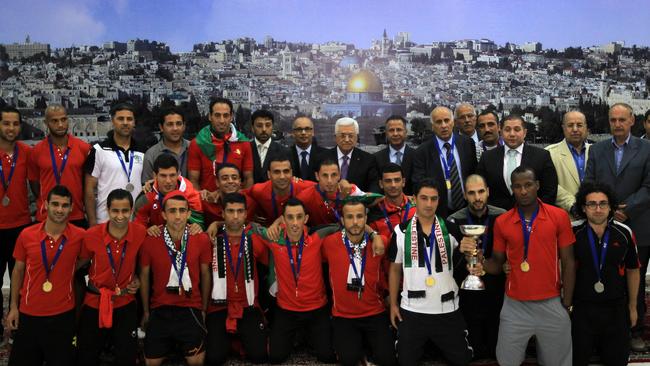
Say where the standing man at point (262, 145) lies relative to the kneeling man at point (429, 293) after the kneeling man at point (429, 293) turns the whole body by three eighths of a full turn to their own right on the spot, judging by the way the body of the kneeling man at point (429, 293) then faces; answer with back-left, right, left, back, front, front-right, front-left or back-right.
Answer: front

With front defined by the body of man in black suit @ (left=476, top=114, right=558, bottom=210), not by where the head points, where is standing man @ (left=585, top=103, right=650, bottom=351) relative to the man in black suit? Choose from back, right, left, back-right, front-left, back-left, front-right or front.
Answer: left

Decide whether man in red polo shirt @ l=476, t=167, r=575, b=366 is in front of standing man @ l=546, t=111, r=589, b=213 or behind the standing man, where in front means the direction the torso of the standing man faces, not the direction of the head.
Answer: in front

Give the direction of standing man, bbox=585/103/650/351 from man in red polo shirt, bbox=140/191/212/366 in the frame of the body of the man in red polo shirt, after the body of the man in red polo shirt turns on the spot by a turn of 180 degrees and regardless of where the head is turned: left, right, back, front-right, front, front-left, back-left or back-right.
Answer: right

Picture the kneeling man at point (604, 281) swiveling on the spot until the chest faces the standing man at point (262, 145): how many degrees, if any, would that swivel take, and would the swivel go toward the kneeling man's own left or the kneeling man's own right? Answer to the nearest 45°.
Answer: approximately 90° to the kneeling man's own right

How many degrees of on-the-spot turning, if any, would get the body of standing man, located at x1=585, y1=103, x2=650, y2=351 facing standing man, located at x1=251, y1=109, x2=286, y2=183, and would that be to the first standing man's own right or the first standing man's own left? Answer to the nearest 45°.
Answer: approximately 90° to the first standing man's own right

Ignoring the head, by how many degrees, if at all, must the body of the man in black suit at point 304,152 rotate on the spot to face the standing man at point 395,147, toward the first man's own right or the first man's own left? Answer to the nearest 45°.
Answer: approximately 90° to the first man's own left

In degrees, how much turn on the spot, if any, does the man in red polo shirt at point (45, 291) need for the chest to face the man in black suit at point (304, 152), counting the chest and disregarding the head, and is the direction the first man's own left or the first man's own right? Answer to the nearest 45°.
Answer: approximately 90° to the first man's own left

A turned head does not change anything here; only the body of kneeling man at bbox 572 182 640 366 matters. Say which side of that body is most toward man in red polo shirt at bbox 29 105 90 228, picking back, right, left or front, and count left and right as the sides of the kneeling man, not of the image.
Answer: right

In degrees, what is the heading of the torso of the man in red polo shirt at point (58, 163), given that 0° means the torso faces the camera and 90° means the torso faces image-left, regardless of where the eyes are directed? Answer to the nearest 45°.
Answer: approximately 0°
